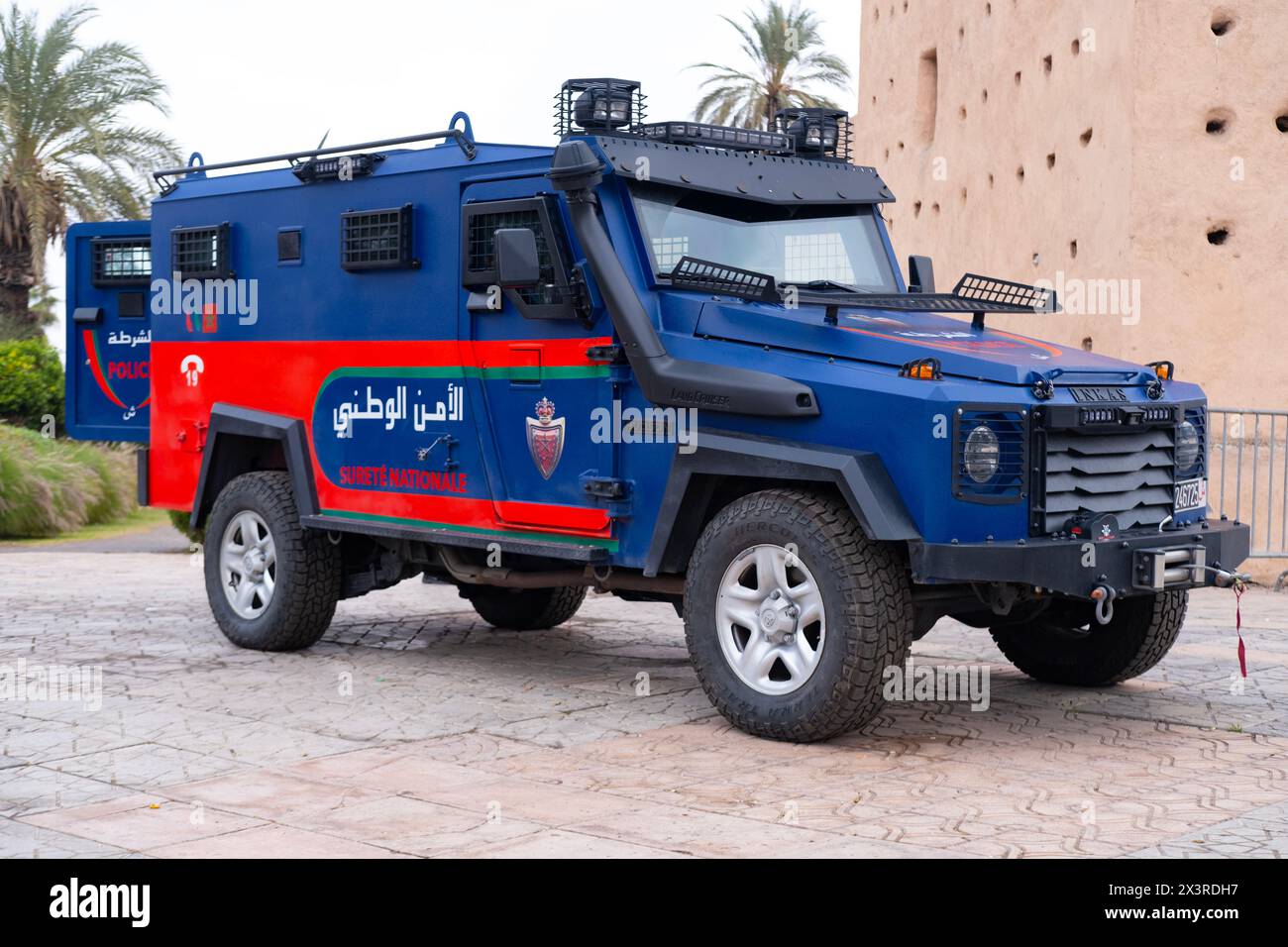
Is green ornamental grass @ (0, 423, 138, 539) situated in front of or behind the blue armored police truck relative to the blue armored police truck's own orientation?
behind

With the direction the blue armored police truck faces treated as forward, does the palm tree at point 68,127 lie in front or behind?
behind

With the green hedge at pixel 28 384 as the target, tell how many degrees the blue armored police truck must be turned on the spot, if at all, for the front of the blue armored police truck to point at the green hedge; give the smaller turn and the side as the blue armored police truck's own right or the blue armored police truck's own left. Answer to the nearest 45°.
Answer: approximately 180°

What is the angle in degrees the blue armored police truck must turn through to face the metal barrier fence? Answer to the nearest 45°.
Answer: approximately 90° to its left

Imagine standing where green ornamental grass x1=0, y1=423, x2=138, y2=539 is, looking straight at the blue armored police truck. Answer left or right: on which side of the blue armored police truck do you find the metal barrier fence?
left

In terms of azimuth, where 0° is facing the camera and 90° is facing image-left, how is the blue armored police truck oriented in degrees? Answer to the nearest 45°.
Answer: approximately 315°
